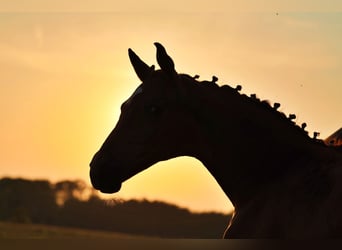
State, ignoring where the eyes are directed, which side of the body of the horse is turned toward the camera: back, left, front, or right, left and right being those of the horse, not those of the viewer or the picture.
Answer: left
